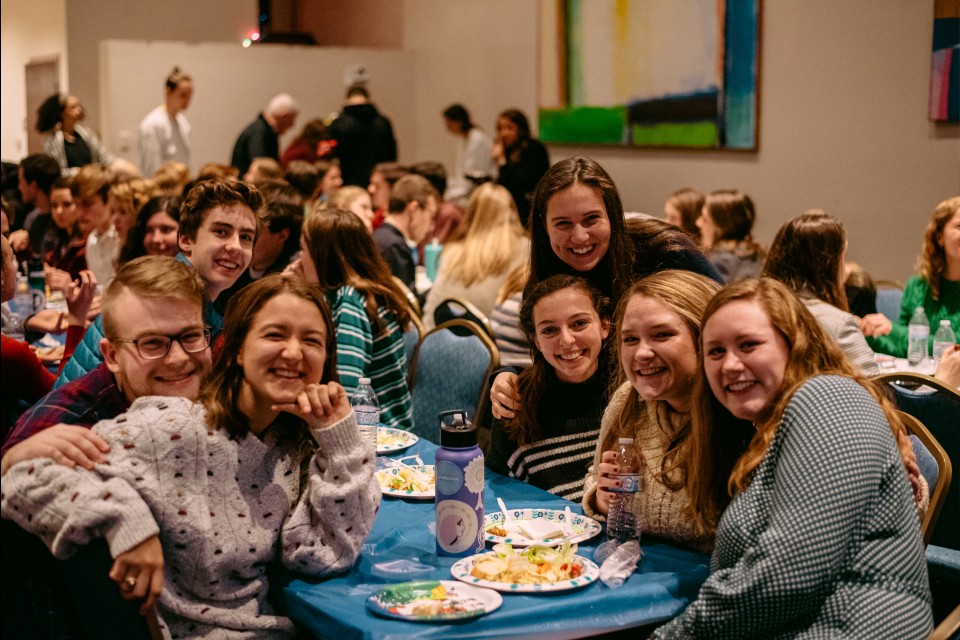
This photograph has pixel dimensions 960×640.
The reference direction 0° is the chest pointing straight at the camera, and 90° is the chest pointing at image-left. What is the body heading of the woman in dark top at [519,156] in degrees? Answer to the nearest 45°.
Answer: approximately 45°

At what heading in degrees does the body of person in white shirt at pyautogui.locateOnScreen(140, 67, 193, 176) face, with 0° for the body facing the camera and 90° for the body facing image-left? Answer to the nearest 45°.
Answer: approximately 315°

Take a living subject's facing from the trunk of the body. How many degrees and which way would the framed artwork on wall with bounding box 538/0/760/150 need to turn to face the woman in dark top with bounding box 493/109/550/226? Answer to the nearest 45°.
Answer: approximately 90° to its right

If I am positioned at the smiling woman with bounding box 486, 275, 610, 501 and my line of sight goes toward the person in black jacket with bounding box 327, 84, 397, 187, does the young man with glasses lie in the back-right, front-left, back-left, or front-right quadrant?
back-left

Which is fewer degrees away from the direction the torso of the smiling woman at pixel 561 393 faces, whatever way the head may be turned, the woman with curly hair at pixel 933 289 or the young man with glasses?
the young man with glasses

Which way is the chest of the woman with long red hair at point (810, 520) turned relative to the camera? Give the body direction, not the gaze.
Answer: to the viewer's left

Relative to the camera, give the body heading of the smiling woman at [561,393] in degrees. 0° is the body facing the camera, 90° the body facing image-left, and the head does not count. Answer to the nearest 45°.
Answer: approximately 0°

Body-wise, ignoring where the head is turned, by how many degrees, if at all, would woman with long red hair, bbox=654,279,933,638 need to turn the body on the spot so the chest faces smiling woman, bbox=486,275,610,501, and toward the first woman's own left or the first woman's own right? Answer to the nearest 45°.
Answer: approximately 45° to the first woman's own right

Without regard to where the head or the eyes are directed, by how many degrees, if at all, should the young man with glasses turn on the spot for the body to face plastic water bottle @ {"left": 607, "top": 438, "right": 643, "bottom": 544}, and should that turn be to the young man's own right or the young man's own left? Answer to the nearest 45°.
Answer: approximately 45° to the young man's own left
